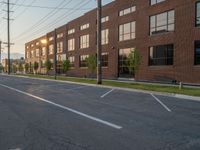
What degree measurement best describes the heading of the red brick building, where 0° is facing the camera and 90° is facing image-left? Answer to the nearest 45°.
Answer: approximately 45°
